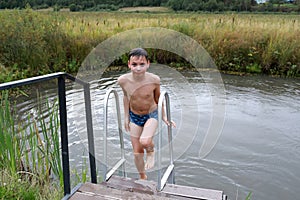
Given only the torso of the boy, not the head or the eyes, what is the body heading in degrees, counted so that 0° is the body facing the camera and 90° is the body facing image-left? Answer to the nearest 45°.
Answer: approximately 0°

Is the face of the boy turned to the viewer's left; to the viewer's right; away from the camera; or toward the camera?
toward the camera
